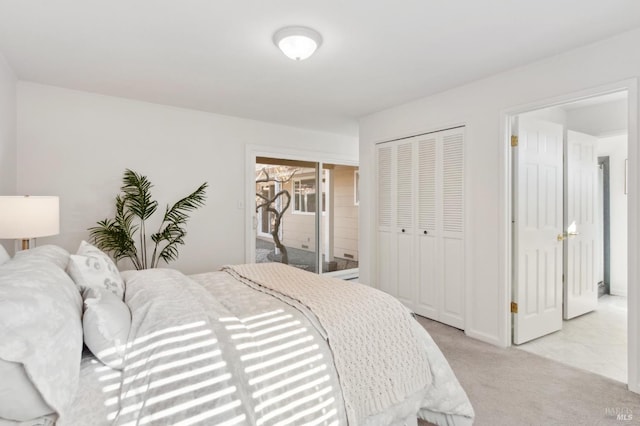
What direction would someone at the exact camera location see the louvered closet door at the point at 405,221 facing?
facing the viewer and to the left of the viewer

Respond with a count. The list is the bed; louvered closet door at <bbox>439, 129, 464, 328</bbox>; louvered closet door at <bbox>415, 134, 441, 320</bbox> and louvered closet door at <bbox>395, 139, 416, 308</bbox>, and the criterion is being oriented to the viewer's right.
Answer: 1

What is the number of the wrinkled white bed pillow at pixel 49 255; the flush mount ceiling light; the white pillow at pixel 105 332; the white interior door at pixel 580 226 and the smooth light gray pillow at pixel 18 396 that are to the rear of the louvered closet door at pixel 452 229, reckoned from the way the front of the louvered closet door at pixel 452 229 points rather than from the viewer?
1

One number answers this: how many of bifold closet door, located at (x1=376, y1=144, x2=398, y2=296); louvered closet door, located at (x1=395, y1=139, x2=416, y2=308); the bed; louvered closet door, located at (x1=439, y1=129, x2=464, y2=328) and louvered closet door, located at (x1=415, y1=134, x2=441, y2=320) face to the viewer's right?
1

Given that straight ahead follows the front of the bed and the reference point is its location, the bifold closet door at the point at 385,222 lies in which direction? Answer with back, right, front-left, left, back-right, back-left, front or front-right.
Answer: front-left

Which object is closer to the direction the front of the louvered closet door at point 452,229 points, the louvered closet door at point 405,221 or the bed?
the bed

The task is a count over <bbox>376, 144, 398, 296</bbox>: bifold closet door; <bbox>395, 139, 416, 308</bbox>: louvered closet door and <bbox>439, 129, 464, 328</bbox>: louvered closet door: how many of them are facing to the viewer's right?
0

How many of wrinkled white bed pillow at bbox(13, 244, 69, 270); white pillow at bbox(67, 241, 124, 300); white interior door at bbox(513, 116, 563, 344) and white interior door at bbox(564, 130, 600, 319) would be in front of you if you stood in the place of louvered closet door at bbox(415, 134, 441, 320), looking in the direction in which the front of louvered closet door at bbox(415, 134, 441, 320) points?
2

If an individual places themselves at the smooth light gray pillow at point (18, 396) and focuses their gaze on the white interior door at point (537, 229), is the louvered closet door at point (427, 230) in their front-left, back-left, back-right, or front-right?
front-left

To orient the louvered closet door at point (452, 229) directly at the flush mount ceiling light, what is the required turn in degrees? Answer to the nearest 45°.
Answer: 0° — it already faces it

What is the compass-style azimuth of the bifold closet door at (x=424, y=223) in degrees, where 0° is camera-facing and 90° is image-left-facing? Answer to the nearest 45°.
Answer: approximately 45°

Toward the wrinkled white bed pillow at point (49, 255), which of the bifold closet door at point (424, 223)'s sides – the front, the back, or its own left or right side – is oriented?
front

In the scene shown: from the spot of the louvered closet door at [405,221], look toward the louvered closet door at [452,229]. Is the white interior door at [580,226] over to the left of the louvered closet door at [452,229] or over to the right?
left

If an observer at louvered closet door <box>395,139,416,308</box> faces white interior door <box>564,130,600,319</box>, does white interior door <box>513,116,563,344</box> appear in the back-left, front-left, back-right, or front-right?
front-right

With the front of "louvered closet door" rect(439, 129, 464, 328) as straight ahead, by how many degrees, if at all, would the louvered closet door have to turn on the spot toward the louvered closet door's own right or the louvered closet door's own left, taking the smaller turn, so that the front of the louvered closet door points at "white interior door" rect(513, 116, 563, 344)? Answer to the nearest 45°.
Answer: approximately 135° to the louvered closet door's own left

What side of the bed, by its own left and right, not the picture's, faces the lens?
right

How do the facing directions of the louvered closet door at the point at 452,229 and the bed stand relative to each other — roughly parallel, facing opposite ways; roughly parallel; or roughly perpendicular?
roughly parallel, facing opposite ways

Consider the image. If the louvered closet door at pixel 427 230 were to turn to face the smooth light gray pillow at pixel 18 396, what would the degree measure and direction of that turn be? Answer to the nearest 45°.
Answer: approximately 45° to its left

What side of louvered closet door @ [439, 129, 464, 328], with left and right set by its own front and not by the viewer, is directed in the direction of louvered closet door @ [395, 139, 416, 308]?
right

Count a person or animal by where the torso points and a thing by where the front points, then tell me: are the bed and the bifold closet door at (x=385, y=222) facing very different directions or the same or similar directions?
very different directions
